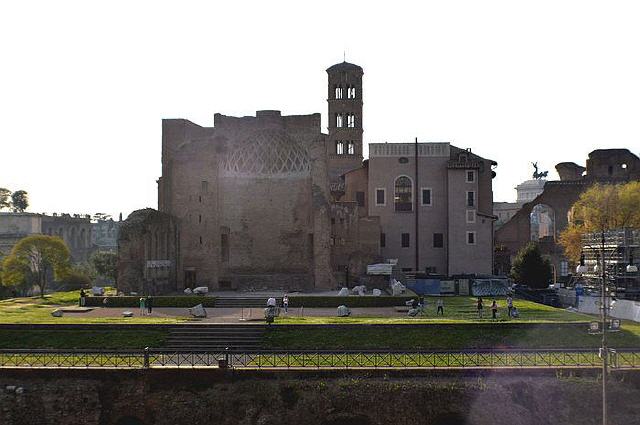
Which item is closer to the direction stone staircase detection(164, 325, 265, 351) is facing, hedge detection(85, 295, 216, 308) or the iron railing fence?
the iron railing fence

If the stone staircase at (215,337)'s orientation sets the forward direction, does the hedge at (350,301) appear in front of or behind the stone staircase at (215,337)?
behind

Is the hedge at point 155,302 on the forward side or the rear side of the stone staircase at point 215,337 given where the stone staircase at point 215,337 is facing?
on the rear side

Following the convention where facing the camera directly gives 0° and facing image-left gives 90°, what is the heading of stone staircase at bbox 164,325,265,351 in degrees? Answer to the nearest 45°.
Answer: approximately 0°

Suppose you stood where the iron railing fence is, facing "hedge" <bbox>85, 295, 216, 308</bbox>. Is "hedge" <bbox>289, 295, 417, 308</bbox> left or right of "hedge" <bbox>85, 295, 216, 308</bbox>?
right
